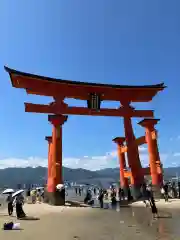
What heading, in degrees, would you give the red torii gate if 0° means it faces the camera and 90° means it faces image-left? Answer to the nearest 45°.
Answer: approximately 315°
